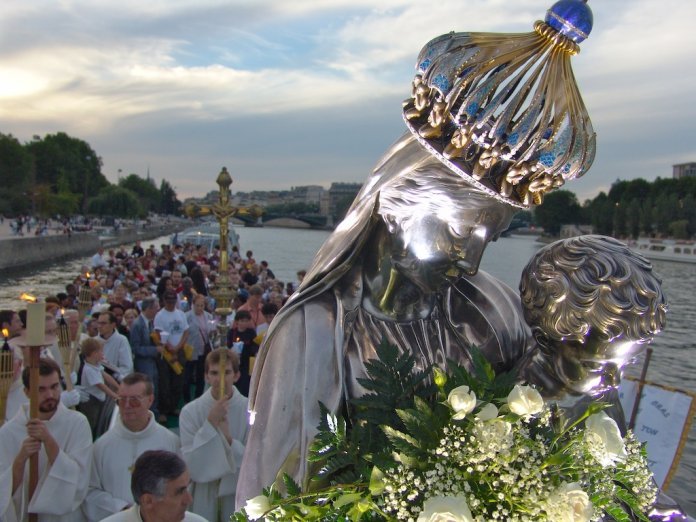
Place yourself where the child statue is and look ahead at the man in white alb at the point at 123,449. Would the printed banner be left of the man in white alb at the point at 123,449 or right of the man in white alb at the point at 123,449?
right

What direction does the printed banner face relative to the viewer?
toward the camera

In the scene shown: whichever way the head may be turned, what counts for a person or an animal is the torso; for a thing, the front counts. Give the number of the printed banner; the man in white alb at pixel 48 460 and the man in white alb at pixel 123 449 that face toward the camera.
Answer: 3

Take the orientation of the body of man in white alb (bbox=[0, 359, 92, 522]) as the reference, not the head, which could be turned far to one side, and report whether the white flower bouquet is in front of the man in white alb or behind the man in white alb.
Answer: in front

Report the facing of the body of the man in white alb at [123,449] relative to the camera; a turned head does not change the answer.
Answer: toward the camera

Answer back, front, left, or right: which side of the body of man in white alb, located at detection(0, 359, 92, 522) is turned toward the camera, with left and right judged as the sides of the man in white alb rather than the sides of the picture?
front

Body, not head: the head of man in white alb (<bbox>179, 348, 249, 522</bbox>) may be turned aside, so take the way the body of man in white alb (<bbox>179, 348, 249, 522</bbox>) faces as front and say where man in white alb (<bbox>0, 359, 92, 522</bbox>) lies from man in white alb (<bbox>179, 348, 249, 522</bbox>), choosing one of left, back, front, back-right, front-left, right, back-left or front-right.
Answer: front-right

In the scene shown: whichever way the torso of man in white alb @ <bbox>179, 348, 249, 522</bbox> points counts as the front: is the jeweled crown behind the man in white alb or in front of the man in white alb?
in front

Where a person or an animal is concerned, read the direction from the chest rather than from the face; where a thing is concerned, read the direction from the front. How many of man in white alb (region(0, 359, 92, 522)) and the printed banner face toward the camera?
2
